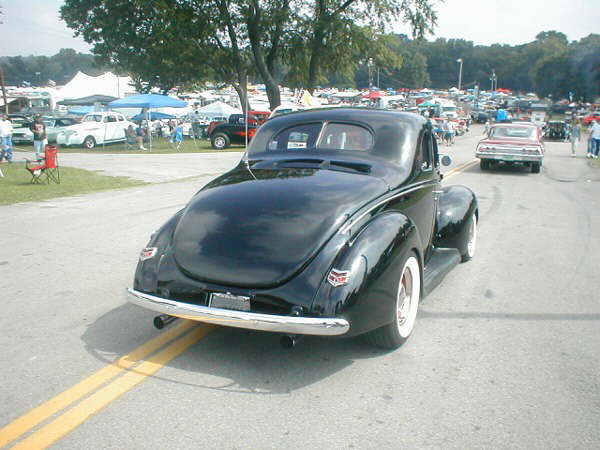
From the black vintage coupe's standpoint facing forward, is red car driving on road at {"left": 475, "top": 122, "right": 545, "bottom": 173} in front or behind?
in front

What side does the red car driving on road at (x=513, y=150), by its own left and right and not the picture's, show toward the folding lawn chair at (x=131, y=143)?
left

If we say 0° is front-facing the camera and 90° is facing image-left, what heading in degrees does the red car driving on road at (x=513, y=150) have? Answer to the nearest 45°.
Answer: approximately 180°

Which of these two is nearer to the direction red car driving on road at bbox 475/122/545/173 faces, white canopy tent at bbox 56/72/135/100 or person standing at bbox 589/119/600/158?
the person standing

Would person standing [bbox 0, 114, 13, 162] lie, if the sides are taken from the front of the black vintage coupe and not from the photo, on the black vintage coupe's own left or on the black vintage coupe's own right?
on the black vintage coupe's own left

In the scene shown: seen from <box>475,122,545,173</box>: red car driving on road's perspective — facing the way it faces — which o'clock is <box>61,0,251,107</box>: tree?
The tree is roughly at 10 o'clock from the red car driving on road.

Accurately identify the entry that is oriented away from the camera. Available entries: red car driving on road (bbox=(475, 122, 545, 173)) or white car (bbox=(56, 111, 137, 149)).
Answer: the red car driving on road

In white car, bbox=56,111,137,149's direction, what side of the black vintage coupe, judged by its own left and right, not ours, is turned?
left

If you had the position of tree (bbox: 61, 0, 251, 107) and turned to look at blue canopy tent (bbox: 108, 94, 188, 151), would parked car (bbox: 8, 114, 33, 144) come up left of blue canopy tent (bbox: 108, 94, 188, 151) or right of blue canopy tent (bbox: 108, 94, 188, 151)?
right

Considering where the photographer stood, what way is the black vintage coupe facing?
facing away from the viewer and to the right of the viewer
